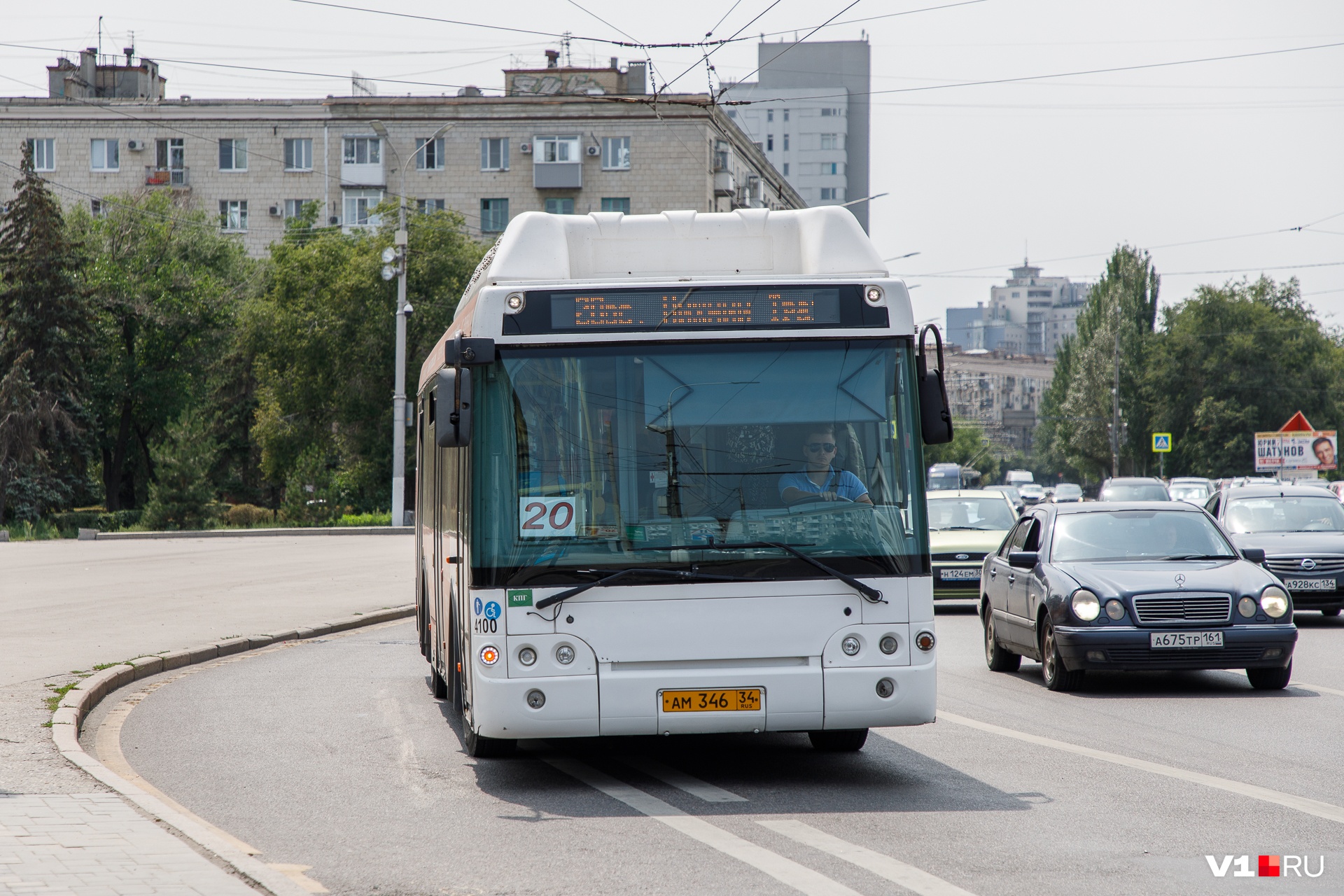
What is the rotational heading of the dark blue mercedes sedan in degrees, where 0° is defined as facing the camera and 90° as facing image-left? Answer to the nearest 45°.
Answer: approximately 315°

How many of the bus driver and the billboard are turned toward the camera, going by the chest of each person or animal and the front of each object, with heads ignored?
2

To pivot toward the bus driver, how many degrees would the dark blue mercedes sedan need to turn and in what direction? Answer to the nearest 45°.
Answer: approximately 45° to its right

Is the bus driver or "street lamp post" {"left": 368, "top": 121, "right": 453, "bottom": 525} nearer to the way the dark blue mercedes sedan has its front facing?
the bus driver

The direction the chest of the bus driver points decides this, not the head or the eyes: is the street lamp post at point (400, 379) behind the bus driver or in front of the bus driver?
behind

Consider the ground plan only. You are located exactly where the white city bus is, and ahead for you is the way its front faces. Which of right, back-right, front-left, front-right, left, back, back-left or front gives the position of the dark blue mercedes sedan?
back-left

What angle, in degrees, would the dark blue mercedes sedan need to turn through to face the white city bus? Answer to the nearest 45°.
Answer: approximately 90° to its right

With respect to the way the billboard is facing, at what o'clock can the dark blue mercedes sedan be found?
The dark blue mercedes sedan is roughly at 12 o'clock from the billboard.

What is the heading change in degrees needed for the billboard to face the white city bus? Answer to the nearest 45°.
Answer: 0° — it already faces it

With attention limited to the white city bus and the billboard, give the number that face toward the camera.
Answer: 2

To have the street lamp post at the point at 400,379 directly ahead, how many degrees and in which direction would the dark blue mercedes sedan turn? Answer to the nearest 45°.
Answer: approximately 180°

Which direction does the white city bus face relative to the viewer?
toward the camera
